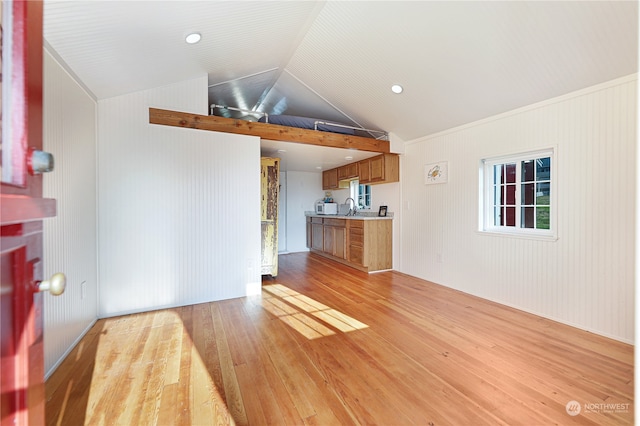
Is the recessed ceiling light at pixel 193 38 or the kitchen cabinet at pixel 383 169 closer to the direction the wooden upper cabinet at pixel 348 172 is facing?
the recessed ceiling light

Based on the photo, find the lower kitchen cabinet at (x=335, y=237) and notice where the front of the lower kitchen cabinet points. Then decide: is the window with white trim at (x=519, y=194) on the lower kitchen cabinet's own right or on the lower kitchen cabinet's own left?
on the lower kitchen cabinet's own left

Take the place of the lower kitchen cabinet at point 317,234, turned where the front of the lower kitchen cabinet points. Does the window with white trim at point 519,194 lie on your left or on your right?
on your left

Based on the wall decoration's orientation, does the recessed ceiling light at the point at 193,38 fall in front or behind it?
in front

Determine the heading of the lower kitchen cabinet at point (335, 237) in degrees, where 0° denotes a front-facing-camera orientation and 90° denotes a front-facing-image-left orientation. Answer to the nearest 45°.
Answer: approximately 45°

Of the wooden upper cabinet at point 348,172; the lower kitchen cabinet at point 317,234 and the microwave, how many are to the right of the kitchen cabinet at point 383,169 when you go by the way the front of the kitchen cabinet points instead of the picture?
3

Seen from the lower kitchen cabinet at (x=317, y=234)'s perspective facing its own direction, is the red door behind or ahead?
ahead
